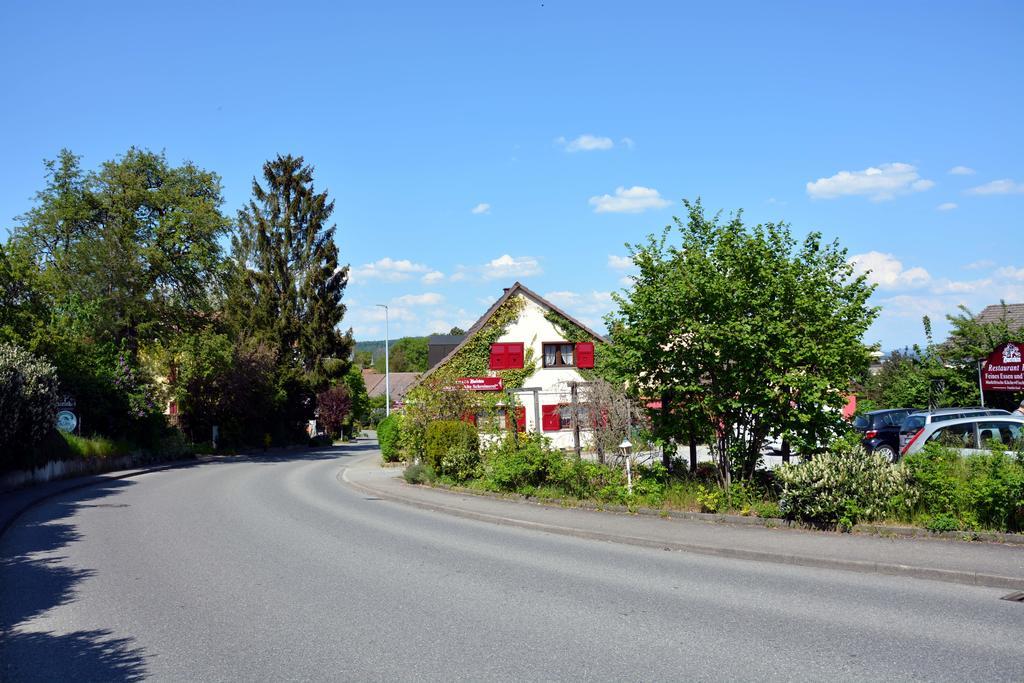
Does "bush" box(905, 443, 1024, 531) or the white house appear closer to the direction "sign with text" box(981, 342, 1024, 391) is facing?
the bush

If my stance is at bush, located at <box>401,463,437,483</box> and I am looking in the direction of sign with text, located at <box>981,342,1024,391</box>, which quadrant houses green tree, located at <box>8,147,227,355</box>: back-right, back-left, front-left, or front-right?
back-left

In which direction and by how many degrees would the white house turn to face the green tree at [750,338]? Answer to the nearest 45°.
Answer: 0° — it already faces it

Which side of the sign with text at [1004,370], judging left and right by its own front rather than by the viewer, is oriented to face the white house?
right

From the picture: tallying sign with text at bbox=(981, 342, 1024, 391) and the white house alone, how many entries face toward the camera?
2

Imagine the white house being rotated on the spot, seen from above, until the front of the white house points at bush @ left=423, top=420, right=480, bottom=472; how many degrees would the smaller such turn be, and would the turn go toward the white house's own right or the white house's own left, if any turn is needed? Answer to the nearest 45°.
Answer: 0° — it already faces it

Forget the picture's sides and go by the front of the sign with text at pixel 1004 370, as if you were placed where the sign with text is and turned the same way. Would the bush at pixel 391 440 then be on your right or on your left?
on your right
